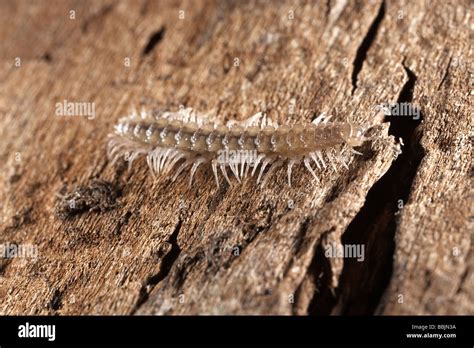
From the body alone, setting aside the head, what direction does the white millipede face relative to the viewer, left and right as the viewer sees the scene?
facing to the right of the viewer
